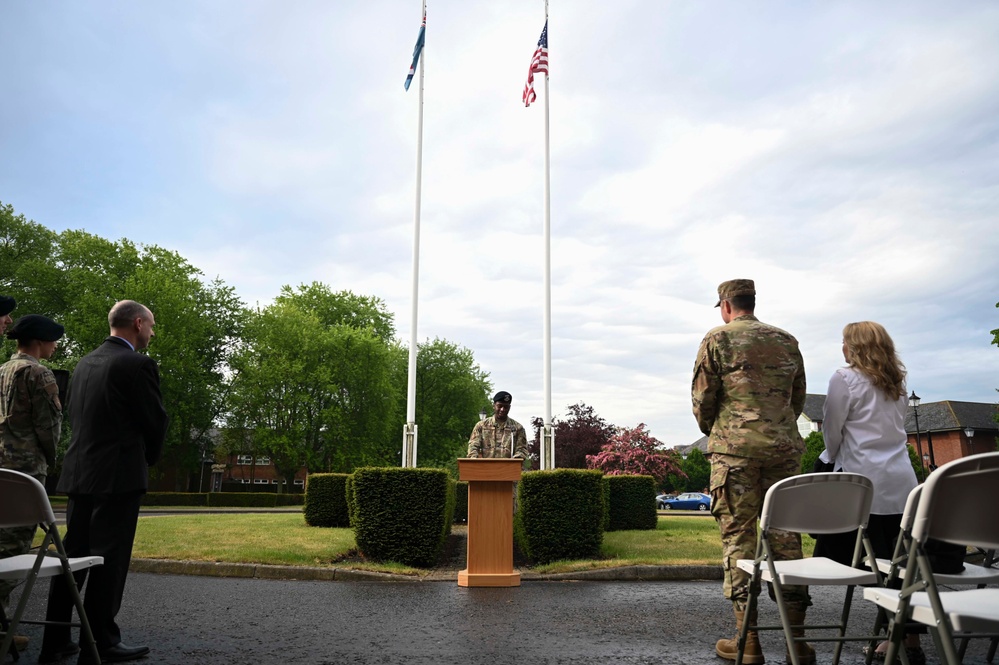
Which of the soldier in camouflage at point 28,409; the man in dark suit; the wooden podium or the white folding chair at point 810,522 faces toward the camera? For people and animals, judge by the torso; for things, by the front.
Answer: the wooden podium

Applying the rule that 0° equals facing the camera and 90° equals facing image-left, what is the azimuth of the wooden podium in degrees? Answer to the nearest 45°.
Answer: approximately 0°

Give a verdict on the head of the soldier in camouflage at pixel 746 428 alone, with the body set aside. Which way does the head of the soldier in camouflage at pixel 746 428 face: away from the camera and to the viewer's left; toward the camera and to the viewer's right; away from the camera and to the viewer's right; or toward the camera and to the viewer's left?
away from the camera and to the viewer's left

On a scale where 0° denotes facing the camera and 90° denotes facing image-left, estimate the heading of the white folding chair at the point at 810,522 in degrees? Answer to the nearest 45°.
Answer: approximately 135°

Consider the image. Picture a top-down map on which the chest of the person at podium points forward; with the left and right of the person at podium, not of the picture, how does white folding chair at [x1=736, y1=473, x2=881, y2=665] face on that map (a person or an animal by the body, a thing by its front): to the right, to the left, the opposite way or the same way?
the opposite way

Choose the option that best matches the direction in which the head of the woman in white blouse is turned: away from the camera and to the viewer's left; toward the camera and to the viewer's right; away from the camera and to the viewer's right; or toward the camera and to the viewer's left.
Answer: away from the camera and to the viewer's left

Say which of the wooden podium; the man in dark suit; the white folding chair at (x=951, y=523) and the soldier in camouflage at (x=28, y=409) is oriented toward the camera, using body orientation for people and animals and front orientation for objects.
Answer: the wooden podium

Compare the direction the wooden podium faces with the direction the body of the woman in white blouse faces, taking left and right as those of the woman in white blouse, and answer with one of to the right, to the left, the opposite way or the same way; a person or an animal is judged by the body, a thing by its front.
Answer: the opposite way
